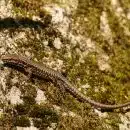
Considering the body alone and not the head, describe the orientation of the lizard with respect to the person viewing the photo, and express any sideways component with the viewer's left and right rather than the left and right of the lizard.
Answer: facing to the left of the viewer
